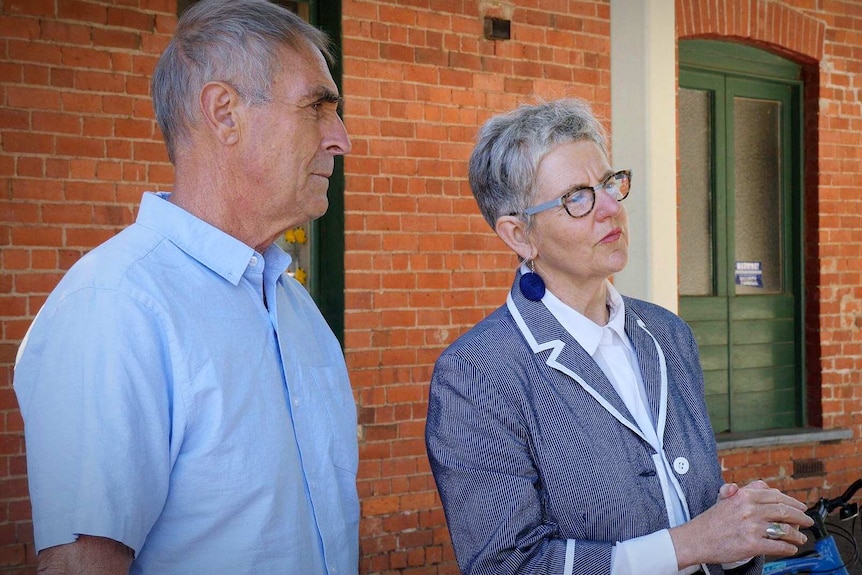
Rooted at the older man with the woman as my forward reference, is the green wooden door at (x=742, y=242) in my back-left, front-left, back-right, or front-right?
front-left

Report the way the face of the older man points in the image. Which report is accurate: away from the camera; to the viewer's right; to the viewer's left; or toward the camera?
to the viewer's right

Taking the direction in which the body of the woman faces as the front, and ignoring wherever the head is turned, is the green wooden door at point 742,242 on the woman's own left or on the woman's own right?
on the woman's own left

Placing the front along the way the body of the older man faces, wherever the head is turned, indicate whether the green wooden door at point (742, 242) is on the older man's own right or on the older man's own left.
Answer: on the older man's own left

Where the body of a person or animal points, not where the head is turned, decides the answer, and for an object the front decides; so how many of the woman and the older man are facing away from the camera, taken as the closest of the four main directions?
0

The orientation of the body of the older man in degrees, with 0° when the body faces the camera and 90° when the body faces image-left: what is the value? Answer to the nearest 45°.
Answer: approximately 315°

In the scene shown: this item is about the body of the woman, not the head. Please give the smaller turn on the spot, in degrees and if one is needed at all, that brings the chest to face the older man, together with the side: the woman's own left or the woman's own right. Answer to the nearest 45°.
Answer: approximately 90° to the woman's own right

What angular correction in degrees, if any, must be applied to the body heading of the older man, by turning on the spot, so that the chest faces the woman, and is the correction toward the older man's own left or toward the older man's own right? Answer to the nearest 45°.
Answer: approximately 45° to the older man's own left

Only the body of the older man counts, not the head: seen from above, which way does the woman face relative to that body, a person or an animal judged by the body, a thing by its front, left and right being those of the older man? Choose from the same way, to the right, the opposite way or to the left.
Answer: the same way
